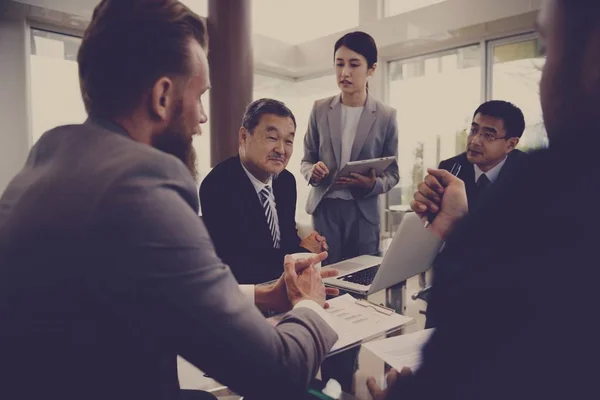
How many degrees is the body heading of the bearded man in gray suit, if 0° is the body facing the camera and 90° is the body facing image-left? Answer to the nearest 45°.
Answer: approximately 225°

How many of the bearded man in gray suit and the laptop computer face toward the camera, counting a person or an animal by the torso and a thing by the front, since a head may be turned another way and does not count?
0

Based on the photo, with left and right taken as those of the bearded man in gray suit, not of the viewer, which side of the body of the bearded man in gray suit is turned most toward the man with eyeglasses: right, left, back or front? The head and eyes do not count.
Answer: front

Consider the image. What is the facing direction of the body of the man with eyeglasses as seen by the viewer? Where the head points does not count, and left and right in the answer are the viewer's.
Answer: facing the viewer and to the left of the viewer

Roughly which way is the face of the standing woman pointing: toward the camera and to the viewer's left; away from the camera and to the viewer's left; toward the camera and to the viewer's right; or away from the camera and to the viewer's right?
toward the camera and to the viewer's left

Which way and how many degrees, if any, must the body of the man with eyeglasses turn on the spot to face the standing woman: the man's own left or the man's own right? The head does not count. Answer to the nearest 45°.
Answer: approximately 45° to the man's own right

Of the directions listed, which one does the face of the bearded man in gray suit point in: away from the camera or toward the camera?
away from the camera

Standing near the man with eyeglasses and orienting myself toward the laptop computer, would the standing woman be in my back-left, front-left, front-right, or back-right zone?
front-right

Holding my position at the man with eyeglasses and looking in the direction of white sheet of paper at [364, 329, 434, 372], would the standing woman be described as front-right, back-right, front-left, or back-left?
front-right

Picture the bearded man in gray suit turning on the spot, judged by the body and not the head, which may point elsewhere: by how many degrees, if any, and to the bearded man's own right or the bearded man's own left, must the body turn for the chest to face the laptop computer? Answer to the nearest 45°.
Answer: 0° — they already face it

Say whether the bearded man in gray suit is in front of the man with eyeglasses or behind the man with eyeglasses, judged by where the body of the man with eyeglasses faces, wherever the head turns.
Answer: in front

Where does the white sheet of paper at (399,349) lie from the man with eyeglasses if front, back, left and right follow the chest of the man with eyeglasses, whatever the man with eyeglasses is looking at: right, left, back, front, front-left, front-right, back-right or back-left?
front-left
